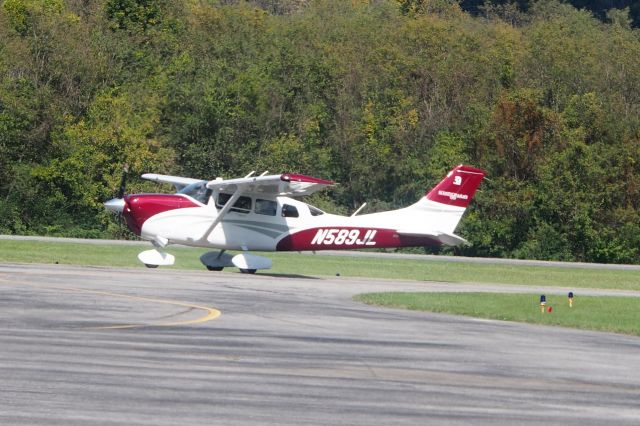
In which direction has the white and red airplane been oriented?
to the viewer's left
